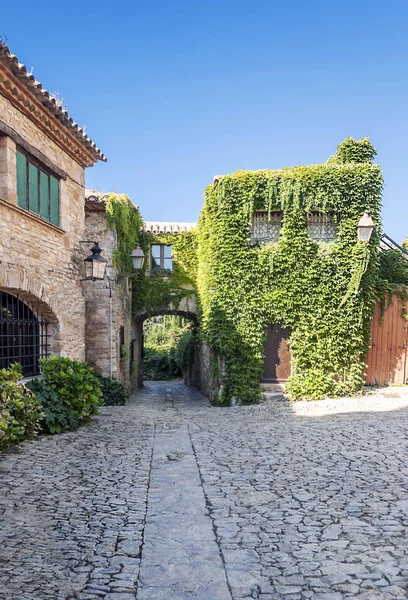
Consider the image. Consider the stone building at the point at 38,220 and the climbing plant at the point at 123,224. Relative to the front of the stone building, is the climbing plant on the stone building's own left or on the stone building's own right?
on the stone building's own left

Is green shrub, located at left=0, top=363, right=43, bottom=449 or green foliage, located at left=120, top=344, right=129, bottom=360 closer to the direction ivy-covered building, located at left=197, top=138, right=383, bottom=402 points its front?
the green shrub

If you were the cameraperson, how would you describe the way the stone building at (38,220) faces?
facing the viewer and to the right of the viewer

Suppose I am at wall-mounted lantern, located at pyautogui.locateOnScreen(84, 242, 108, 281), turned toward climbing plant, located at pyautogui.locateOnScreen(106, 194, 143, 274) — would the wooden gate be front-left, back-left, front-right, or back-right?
front-right

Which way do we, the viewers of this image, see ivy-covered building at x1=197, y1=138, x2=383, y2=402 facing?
facing the viewer

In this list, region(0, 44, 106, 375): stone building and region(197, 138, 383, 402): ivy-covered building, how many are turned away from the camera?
0

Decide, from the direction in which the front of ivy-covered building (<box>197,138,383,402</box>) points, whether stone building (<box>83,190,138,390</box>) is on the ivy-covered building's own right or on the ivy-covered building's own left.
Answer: on the ivy-covered building's own right
